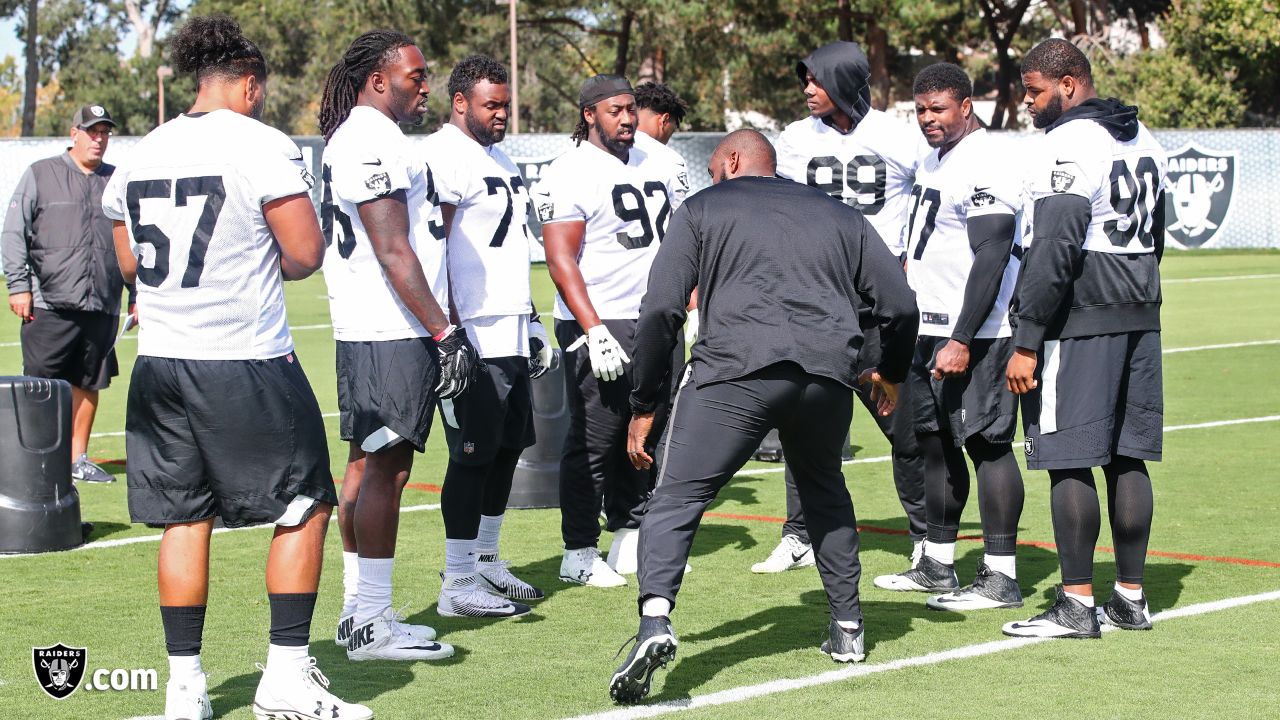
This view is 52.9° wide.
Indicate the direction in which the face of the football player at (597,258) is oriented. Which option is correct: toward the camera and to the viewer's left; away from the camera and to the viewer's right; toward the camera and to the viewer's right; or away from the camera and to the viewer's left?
toward the camera and to the viewer's right

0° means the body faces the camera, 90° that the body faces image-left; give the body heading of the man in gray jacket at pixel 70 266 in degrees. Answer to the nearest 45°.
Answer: approximately 315°

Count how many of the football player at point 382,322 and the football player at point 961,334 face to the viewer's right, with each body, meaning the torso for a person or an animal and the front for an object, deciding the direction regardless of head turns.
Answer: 1

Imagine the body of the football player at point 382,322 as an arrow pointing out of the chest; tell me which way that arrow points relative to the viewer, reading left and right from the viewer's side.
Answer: facing to the right of the viewer

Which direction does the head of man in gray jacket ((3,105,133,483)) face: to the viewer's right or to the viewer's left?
to the viewer's right

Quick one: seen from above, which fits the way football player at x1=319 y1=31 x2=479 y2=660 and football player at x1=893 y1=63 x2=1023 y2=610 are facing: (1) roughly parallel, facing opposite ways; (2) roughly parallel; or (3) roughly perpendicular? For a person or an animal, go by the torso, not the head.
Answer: roughly parallel, facing opposite ways

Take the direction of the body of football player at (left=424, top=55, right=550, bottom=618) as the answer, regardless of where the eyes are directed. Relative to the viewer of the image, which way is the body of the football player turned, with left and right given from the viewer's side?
facing the viewer and to the right of the viewer

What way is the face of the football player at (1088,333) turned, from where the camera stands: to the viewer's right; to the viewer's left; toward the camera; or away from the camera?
to the viewer's left

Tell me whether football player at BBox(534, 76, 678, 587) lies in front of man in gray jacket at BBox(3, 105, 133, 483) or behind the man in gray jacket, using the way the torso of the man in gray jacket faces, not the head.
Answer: in front

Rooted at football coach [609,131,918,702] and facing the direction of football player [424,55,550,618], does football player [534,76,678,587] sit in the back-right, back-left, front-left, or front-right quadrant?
front-right

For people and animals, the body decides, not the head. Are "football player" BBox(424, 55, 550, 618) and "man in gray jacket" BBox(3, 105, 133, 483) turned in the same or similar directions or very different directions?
same or similar directions

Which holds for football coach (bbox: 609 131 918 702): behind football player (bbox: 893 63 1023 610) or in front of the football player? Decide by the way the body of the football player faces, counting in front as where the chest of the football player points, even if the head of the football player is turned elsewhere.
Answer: in front
